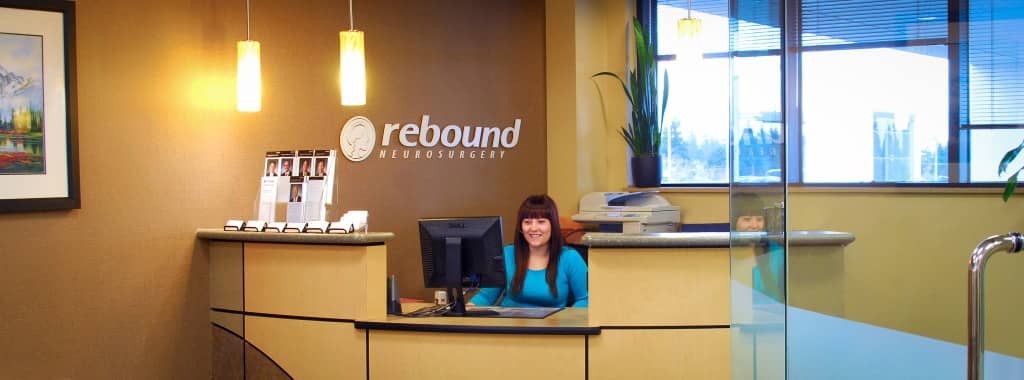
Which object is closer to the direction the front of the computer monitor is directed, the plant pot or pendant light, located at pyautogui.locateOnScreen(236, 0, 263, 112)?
the plant pot

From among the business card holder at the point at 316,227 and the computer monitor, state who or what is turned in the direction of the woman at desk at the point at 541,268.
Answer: the computer monitor

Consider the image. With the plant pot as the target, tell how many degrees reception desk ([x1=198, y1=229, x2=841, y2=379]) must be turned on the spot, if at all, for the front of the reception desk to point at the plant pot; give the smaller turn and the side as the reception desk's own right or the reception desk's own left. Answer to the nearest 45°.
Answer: approximately 135° to the reception desk's own left

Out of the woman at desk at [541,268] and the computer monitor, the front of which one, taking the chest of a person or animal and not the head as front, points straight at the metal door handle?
the woman at desk

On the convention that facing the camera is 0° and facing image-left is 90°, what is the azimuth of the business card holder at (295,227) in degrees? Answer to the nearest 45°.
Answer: approximately 0°

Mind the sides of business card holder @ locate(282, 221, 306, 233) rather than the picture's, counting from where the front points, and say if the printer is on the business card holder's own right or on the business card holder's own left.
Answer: on the business card holder's own left

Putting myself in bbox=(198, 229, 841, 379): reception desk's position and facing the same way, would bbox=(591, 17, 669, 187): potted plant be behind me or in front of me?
behind

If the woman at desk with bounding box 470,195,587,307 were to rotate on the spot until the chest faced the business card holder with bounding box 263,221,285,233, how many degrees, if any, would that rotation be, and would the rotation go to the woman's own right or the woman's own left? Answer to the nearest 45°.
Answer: approximately 90° to the woman's own right

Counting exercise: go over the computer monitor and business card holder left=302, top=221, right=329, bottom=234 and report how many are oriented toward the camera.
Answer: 1

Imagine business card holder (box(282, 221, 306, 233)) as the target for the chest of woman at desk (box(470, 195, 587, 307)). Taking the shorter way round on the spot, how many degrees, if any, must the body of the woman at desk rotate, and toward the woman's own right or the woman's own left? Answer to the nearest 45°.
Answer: approximately 90° to the woman's own right

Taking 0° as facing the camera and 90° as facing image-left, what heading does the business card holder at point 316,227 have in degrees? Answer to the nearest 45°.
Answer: approximately 0°
